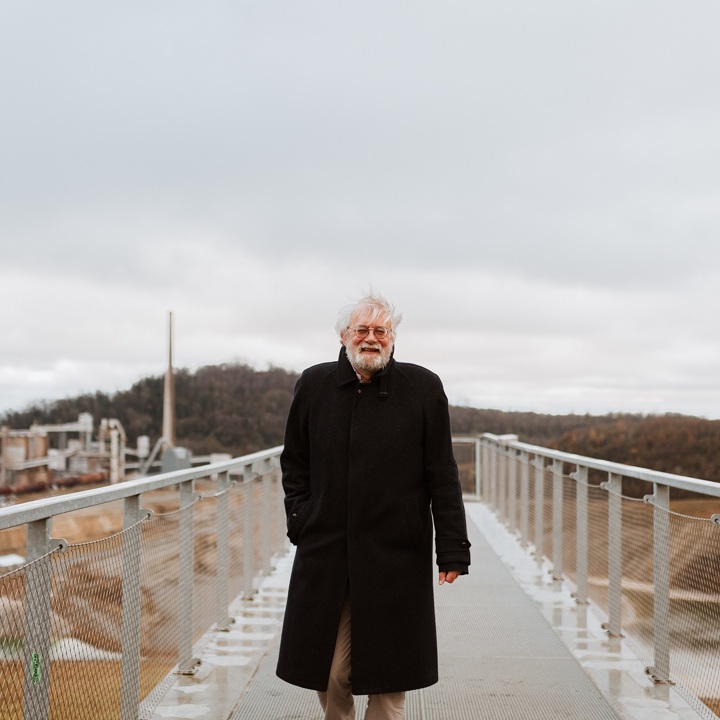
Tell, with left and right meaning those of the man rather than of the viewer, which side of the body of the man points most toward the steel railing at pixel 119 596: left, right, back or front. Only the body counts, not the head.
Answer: right

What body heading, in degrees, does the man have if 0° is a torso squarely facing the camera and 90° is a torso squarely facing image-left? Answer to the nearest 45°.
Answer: approximately 0°
